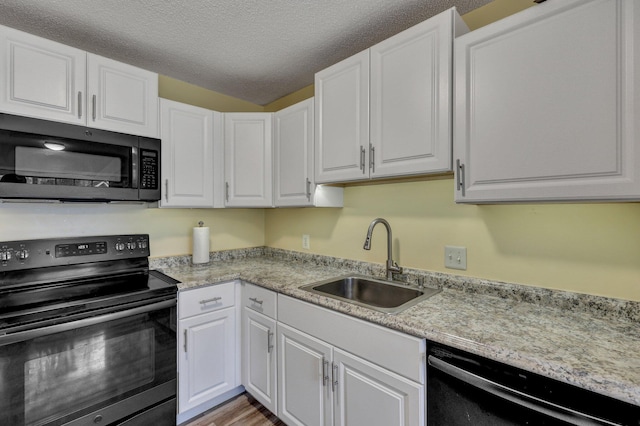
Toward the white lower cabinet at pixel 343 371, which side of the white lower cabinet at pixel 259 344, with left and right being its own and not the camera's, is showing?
left

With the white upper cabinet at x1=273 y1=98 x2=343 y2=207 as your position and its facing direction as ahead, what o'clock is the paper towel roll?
The paper towel roll is roughly at 2 o'clock from the white upper cabinet.

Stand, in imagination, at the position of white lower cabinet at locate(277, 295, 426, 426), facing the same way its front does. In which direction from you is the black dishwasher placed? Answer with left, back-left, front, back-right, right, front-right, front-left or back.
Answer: left

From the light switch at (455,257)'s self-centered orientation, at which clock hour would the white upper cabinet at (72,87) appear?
The white upper cabinet is roughly at 2 o'clock from the light switch.

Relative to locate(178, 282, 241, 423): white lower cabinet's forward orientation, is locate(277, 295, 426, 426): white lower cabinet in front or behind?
in front

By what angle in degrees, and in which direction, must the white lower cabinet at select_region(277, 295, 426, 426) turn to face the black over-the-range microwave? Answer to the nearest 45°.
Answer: approximately 45° to its right
